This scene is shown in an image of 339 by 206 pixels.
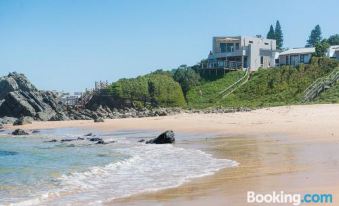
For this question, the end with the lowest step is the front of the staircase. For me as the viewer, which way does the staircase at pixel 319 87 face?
facing the viewer and to the left of the viewer
